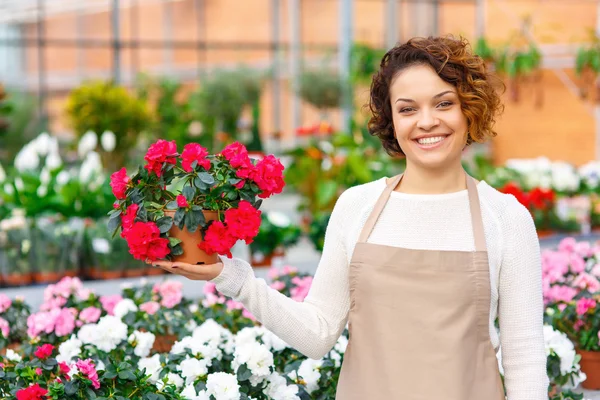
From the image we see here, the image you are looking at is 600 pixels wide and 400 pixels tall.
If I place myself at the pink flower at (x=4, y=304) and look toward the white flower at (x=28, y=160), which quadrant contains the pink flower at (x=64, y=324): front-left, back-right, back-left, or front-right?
back-right

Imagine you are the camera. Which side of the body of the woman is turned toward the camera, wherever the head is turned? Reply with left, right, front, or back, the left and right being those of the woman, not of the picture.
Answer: front

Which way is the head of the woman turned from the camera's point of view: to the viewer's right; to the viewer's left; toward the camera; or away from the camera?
toward the camera

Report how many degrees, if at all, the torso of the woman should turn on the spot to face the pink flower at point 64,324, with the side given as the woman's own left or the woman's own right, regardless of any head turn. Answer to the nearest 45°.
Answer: approximately 135° to the woman's own right

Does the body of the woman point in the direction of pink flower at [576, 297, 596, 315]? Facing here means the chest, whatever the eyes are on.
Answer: no

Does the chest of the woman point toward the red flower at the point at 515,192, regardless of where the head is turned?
no

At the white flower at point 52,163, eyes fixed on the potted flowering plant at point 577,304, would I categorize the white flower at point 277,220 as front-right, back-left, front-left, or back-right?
front-left

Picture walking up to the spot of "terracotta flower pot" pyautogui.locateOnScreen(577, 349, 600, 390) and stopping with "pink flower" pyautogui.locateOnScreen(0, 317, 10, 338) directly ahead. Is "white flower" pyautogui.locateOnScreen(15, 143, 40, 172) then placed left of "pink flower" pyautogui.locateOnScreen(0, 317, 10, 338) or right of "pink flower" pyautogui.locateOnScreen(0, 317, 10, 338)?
right

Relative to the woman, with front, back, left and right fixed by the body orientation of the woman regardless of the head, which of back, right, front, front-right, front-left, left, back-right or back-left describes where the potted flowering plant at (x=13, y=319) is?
back-right

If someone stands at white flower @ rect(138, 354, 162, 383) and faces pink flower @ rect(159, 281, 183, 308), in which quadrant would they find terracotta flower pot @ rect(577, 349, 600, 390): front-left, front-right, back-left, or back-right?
front-right

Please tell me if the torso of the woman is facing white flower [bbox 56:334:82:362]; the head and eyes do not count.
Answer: no

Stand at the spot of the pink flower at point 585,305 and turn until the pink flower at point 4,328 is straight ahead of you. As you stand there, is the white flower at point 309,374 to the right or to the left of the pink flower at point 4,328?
left

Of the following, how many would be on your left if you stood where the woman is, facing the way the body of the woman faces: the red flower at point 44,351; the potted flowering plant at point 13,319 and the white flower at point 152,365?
0

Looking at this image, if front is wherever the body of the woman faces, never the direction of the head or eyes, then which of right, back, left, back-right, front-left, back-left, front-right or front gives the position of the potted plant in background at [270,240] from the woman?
back
